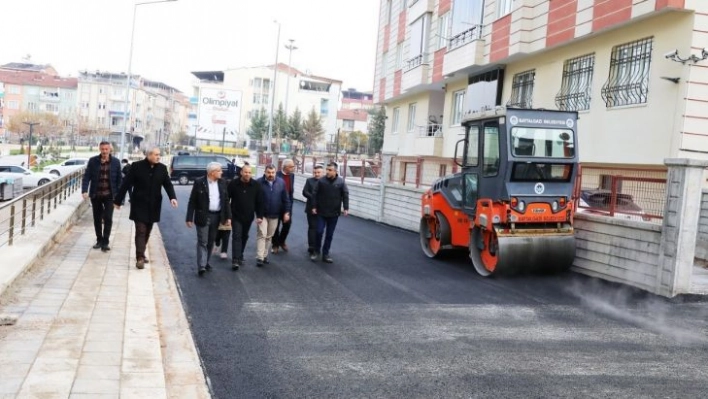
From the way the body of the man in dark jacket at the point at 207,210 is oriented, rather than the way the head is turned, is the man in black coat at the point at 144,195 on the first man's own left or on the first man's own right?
on the first man's own right

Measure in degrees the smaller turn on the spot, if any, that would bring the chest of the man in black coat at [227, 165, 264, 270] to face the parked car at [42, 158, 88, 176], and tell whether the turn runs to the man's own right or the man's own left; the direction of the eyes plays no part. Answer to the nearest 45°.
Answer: approximately 180°

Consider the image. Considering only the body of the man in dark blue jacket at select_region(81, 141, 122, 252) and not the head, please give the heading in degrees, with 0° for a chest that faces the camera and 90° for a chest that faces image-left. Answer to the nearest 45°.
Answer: approximately 0°

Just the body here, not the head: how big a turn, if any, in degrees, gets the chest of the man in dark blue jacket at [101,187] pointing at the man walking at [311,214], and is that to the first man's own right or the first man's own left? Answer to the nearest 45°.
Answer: approximately 90° to the first man's own left

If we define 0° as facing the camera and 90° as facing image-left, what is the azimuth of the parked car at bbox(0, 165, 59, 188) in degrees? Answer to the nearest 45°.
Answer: approximately 270°

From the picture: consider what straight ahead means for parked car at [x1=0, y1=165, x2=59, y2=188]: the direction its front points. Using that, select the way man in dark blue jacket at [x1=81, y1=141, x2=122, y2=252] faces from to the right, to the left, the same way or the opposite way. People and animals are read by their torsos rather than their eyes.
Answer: to the right

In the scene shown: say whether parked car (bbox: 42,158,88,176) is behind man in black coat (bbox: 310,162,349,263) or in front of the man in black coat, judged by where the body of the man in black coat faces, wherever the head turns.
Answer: behind
